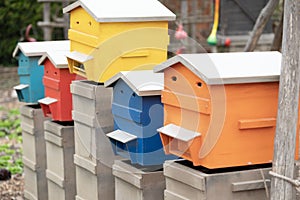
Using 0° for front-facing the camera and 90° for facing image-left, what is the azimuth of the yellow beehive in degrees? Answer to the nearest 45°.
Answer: approximately 45°

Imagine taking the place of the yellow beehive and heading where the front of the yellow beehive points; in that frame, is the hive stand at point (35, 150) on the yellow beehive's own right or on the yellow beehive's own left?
on the yellow beehive's own right

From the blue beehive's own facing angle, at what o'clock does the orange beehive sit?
The orange beehive is roughly at 9 o'clock from the blue beehive.

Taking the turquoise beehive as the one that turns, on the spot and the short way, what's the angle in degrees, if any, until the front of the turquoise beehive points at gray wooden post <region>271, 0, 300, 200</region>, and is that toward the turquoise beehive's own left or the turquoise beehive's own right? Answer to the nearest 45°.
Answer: approximately 90° to the turquoise beehive's own left

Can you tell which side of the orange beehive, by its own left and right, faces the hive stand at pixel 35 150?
right

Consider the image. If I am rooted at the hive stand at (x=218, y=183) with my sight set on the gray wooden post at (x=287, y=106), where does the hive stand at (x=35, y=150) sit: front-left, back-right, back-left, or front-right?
back-left

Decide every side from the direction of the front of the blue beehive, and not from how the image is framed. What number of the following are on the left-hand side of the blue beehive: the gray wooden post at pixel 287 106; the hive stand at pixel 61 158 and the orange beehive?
2

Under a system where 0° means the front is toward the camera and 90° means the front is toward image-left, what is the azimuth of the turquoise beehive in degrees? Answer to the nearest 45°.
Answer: approximately 45°

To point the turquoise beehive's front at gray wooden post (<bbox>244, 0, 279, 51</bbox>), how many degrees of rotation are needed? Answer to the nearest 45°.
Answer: approximately 135° to its left

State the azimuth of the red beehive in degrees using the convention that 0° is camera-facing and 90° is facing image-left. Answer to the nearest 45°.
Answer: approximately 45°

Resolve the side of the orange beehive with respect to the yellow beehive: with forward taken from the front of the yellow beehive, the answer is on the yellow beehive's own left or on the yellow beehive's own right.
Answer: on the yellow beehive's own left
